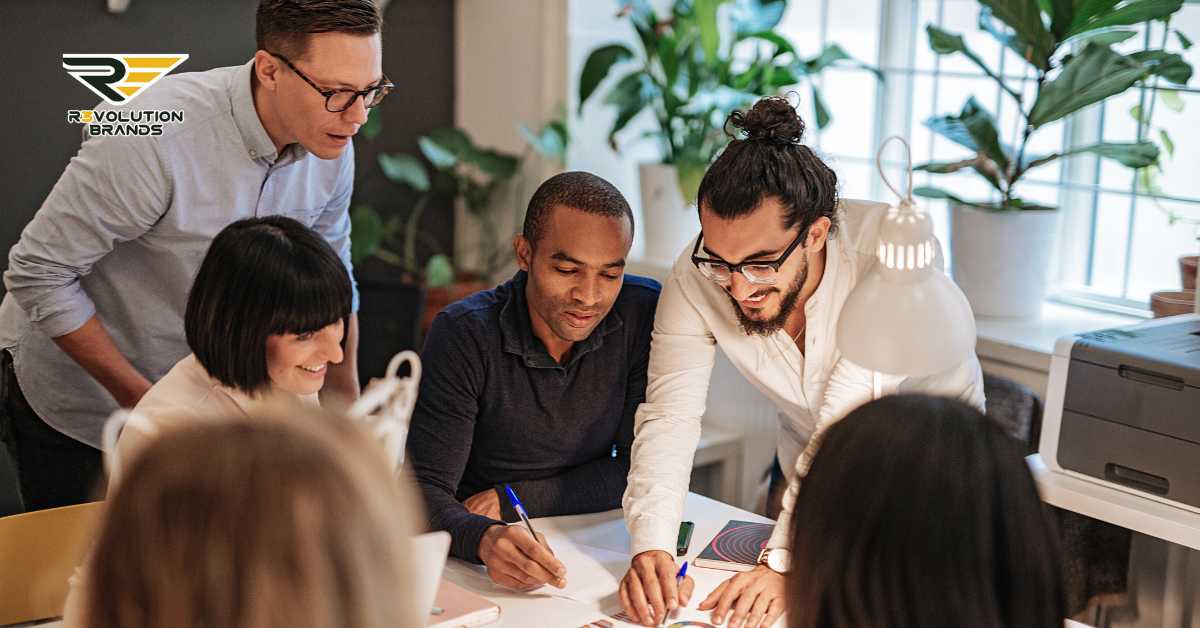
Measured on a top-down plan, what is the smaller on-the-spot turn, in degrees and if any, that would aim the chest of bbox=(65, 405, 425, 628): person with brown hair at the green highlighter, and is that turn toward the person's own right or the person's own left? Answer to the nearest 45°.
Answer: approximately 45° to the person's own right

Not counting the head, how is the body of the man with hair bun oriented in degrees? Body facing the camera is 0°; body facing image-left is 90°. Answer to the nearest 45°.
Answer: approximately 45°

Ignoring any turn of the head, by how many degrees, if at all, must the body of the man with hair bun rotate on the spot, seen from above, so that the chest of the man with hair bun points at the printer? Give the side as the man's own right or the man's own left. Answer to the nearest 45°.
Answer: approximately 135° to the man's own left

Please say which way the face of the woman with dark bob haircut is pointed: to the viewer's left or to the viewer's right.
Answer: to the viewer's right

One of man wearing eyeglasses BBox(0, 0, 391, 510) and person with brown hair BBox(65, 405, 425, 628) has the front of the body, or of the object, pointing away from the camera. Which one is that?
the person with brown hair

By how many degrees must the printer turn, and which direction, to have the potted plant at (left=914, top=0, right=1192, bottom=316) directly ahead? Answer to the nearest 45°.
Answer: approximately 135° to its right

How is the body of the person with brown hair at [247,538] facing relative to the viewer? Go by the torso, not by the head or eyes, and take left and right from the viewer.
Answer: facing away from the viewer

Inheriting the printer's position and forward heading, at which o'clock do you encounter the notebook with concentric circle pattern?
The notebook with concentric circle pattern is roughly at 12 o'clock from the printer.

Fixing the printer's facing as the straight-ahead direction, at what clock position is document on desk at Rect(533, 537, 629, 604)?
The document on desk is roughly at 12 o'clock from the printer.

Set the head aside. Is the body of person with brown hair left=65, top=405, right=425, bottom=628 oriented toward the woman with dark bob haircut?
yes
